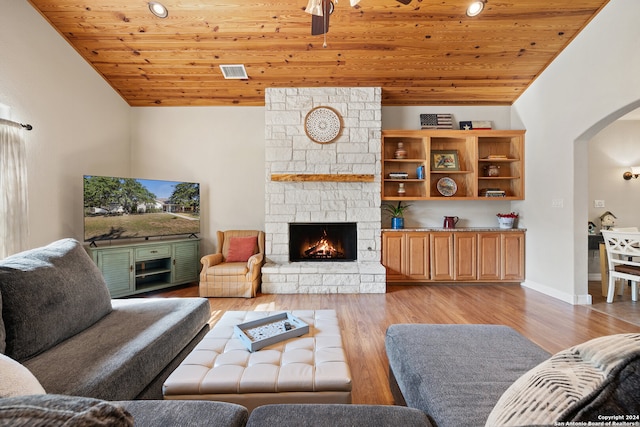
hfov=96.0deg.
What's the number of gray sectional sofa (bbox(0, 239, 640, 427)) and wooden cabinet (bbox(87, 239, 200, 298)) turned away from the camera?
1

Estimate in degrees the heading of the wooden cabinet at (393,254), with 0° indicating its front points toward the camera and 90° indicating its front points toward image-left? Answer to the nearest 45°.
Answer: approximately 0°

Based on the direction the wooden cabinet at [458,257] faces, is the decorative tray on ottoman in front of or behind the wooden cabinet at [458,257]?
in front

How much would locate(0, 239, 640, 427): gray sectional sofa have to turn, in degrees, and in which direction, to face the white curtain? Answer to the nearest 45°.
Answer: approximately 45° to its left

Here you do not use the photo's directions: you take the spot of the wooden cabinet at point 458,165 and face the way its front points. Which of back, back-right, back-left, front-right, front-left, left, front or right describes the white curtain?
front-right
